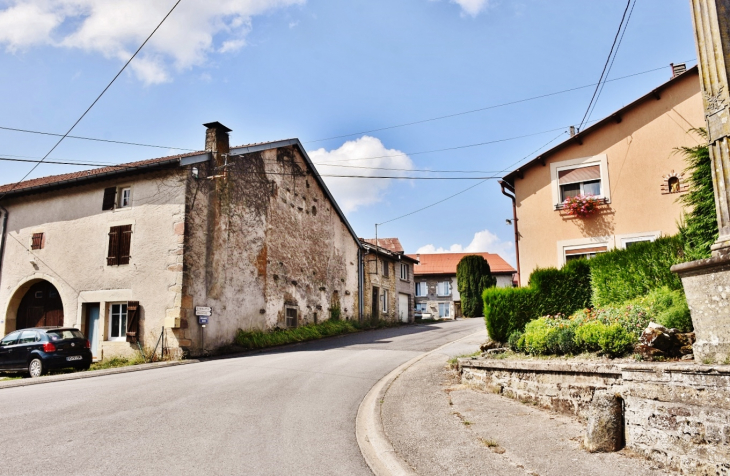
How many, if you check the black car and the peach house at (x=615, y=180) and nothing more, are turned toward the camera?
1

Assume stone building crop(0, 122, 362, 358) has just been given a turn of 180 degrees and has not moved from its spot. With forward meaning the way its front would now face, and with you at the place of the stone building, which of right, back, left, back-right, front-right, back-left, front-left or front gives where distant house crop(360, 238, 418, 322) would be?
front

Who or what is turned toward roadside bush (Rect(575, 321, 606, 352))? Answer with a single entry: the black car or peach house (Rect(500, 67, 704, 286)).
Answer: the peach house

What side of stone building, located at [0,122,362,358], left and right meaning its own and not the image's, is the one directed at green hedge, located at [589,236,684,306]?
left

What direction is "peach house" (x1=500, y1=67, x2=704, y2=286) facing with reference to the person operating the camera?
facing the viewer

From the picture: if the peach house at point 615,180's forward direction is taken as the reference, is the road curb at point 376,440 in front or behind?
in front

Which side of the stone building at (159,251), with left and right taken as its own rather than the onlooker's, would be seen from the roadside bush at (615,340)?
left

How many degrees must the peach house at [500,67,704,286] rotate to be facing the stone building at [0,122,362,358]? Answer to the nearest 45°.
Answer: approximately 90° to its right

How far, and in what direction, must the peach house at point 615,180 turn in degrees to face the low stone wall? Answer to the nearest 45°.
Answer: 0° — it already faces it

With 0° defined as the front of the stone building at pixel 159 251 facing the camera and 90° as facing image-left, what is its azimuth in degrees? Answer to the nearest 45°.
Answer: approximately 45°

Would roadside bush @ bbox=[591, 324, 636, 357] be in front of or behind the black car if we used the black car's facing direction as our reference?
behind

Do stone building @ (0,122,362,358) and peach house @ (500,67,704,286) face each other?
no

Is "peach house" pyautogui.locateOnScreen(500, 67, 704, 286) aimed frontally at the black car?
no

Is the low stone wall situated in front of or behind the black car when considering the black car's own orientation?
behind

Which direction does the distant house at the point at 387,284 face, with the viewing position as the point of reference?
facing the viewer and to the right of the viewer
